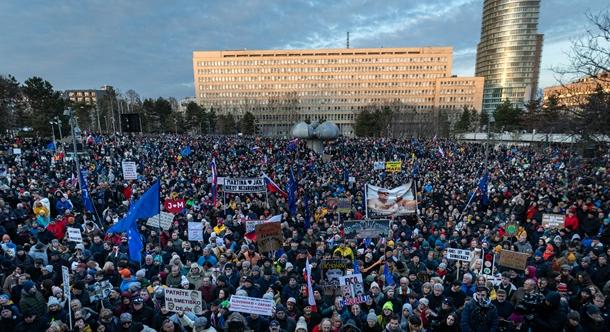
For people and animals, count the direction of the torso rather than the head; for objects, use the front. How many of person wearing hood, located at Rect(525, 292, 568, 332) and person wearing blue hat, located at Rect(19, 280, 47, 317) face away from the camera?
0

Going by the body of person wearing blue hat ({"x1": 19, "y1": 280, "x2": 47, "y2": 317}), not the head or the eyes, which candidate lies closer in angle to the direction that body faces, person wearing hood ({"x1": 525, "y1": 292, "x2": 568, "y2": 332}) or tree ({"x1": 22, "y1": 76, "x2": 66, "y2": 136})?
the person wearing hood

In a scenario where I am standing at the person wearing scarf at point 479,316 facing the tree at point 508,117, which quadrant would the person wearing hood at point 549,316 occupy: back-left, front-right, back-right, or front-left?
front-right

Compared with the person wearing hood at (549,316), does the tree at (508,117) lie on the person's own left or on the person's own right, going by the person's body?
on the person's own right

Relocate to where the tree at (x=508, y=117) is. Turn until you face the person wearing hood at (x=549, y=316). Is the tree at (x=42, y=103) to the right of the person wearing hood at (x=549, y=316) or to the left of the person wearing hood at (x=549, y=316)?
right

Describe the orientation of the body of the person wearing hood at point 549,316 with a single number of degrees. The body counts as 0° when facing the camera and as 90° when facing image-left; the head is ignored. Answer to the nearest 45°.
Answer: approximately 45°

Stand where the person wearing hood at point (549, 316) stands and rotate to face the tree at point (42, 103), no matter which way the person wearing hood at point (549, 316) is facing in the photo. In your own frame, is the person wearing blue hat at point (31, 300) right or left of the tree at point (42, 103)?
left

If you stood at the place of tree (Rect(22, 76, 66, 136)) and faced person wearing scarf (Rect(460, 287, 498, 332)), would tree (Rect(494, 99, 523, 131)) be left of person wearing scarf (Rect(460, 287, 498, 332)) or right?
left

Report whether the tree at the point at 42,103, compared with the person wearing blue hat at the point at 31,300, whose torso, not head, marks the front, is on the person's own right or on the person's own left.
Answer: on the person's own left

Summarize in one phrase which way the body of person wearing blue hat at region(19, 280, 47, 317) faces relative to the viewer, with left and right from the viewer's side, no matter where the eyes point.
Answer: facing the viewer and to the right of the viewer
